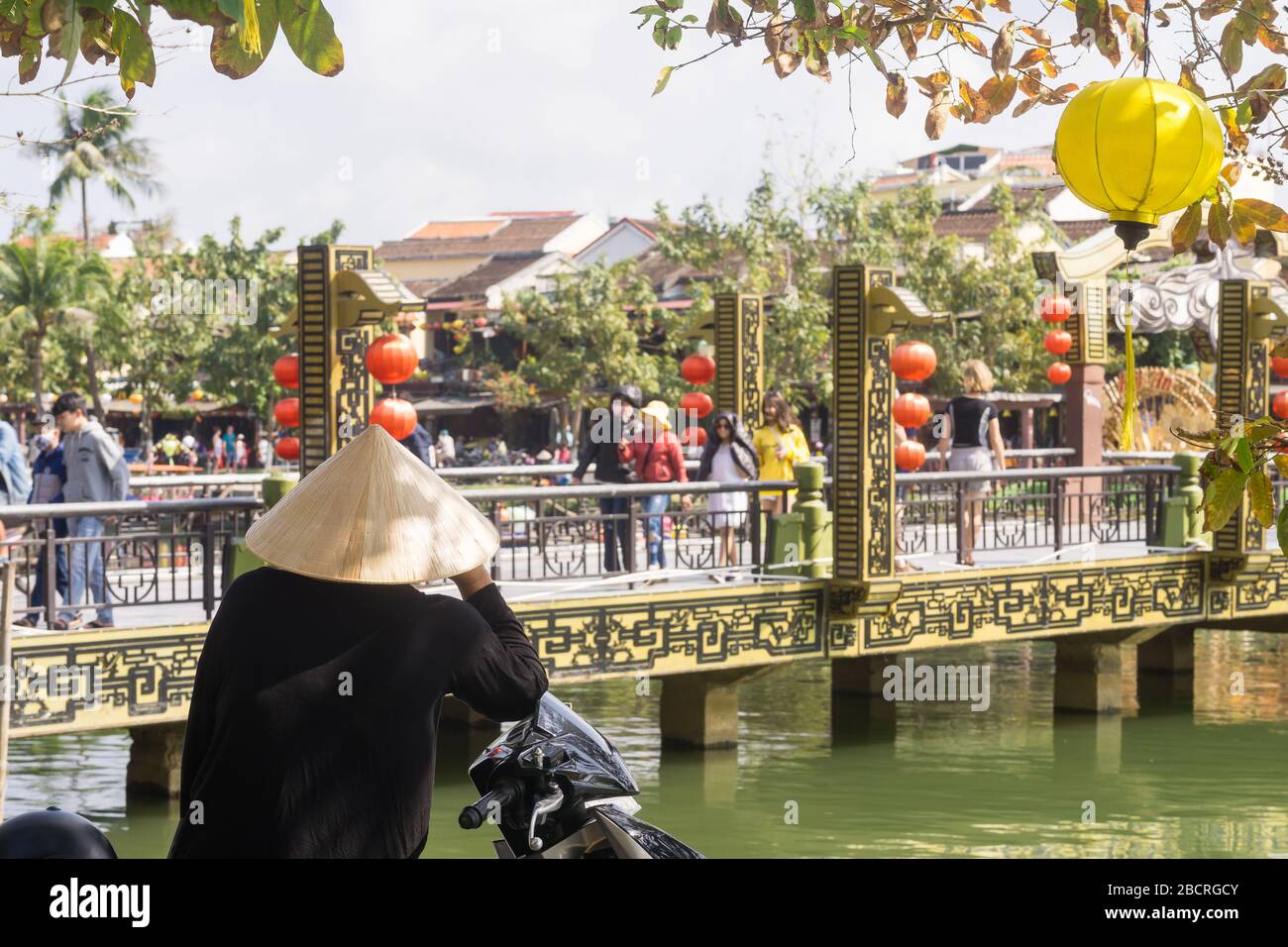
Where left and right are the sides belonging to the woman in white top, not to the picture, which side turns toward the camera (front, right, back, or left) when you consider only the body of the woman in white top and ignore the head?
front

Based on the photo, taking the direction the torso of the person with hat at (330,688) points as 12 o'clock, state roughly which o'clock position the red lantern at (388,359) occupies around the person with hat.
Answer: The red lantern is roughly at 12 o'clock from the person with hat.

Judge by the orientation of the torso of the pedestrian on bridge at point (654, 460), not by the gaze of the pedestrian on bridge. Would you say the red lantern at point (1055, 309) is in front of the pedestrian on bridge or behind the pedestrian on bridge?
behind

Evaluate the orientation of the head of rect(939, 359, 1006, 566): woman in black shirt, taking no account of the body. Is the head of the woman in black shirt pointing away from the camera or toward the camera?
away from the camera

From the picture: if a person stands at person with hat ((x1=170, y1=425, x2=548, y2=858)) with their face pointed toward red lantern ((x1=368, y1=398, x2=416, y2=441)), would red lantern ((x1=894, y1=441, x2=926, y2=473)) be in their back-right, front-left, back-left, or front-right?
front-right

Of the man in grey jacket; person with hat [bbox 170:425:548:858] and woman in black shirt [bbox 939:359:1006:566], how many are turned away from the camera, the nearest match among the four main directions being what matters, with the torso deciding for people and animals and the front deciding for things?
2

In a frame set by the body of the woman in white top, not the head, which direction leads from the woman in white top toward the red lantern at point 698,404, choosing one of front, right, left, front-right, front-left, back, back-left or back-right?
back

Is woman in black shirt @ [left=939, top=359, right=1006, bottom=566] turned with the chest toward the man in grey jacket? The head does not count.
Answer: no

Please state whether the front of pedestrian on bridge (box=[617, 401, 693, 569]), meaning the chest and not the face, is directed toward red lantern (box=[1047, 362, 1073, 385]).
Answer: no

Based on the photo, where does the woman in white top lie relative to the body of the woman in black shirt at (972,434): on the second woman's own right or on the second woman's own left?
on the second woman's own left

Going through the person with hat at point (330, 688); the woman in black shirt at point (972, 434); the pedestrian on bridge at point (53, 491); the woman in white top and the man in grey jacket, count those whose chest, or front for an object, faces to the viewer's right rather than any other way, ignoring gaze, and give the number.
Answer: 0

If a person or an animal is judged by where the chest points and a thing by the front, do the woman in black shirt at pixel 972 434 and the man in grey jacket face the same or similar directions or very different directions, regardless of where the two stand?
very different directions

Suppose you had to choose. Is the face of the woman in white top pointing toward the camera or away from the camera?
toward the camera

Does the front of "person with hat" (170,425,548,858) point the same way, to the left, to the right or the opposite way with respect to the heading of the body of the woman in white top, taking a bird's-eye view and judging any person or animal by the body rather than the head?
the opposite way

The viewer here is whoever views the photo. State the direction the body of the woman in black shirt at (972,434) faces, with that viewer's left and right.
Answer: facing away from the viewer

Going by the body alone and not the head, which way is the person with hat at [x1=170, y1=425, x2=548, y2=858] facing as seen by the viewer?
away from the camera

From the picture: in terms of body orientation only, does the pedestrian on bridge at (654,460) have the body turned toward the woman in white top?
no
